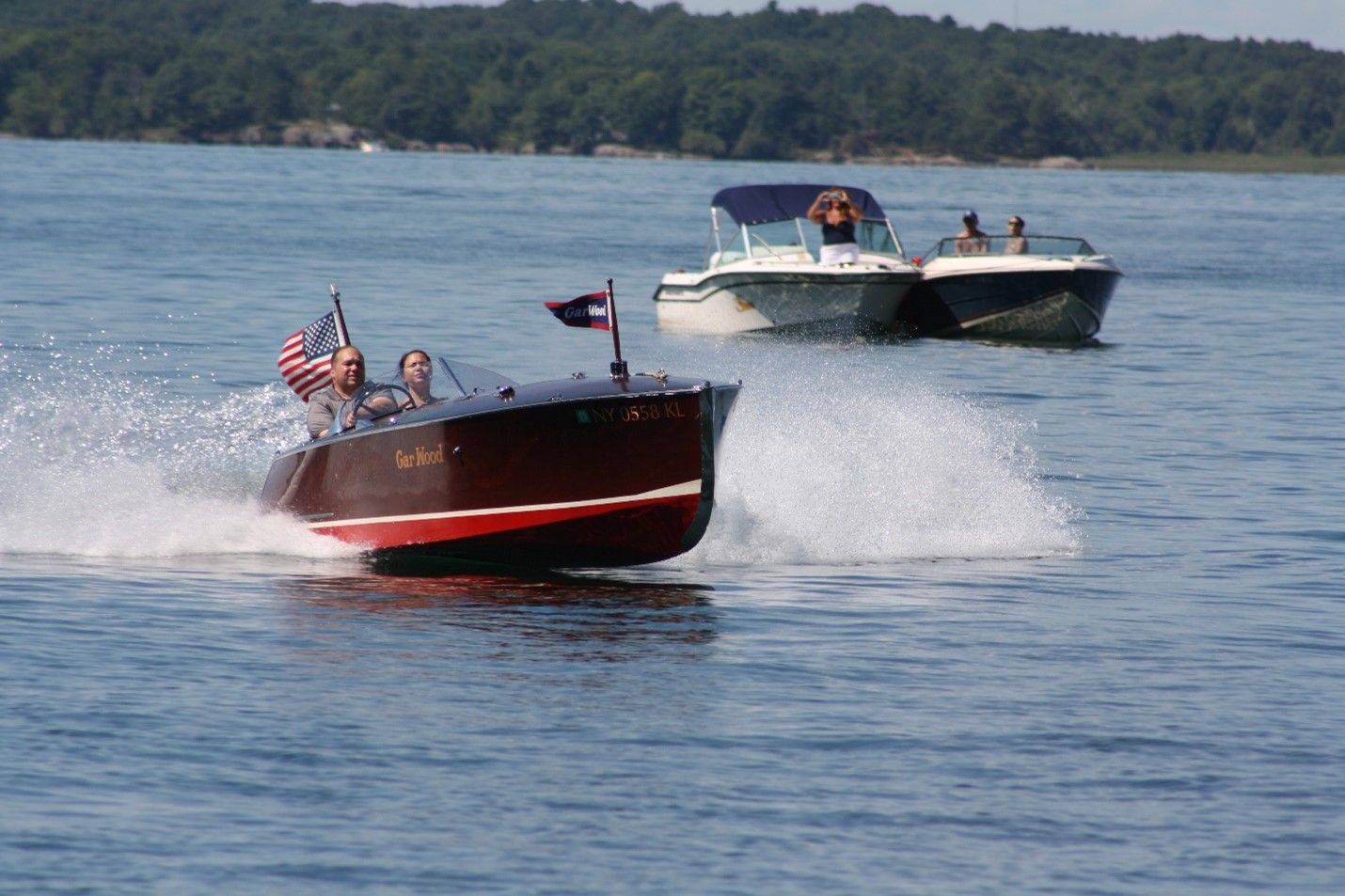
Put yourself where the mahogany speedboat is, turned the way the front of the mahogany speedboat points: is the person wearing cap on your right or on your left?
on your left

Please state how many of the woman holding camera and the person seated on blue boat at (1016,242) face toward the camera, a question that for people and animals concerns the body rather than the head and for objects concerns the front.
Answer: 2

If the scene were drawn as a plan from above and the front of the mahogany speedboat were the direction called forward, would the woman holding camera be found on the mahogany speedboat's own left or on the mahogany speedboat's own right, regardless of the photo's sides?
on the mahogany speedboat's own left

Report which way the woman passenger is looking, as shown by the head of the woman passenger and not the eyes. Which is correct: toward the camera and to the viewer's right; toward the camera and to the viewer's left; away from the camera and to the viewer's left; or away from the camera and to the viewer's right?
toward the camera and to the viewer's right

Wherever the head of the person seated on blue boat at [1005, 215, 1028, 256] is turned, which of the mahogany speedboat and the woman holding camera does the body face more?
the mahogany speedboat

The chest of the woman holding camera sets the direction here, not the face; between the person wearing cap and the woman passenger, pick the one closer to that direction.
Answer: the woman passenger

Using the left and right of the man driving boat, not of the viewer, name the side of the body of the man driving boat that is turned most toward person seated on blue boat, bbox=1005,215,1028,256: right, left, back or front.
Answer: left
